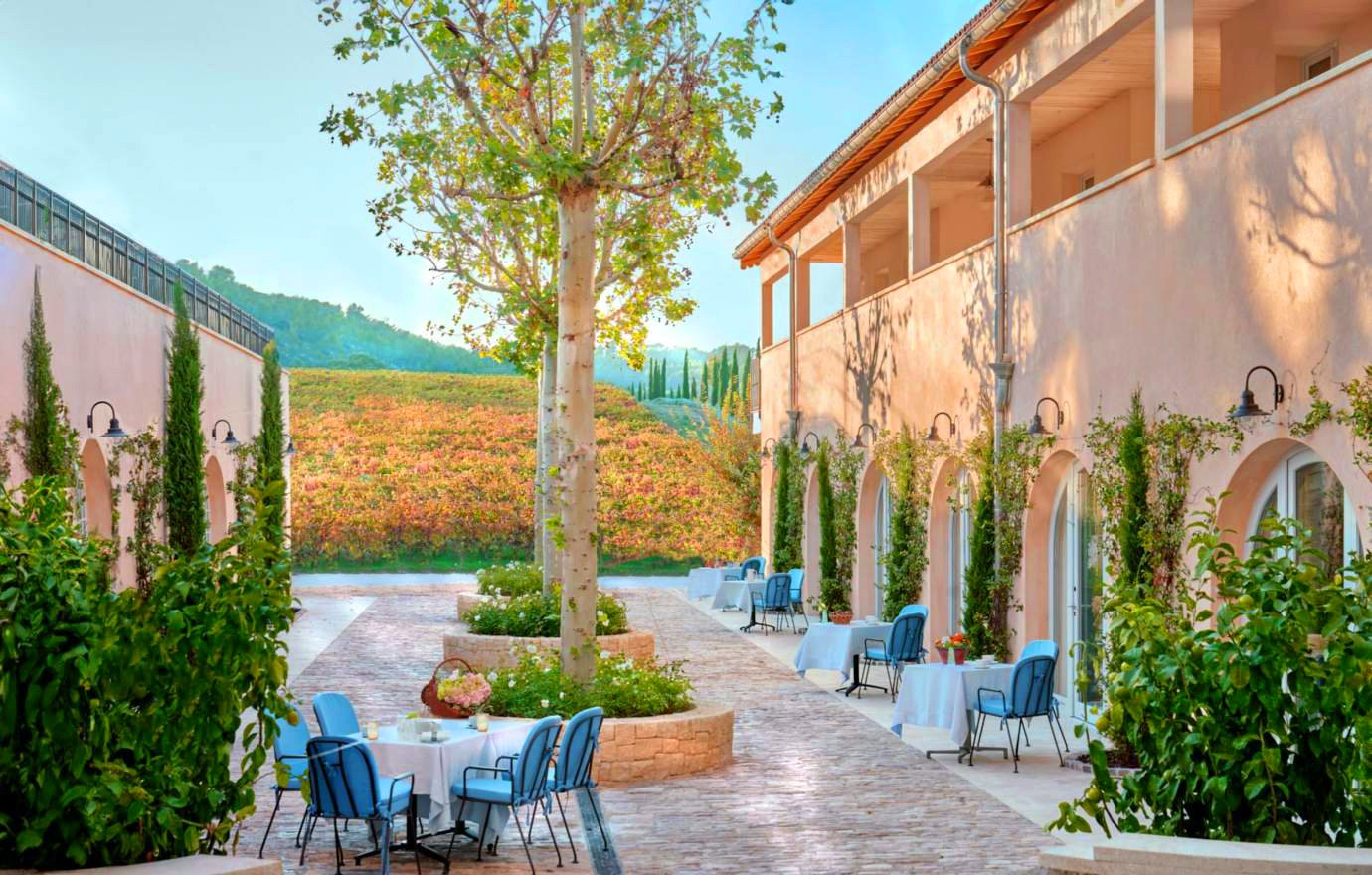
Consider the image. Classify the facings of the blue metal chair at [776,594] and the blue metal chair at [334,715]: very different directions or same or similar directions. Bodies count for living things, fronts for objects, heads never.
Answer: very different directions

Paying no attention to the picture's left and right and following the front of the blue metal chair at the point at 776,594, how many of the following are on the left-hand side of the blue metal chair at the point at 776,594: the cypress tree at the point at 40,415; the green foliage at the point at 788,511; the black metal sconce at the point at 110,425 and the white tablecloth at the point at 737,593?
2

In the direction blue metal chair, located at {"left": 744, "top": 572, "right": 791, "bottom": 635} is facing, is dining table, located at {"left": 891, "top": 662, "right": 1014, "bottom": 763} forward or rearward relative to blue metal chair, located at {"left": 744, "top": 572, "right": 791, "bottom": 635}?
rearward

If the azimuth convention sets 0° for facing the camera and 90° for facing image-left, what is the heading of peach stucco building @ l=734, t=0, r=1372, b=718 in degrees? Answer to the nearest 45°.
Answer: approximately 45°

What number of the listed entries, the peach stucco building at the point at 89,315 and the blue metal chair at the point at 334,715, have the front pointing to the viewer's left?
0

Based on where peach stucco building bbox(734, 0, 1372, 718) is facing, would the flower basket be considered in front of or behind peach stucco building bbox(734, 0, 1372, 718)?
in front

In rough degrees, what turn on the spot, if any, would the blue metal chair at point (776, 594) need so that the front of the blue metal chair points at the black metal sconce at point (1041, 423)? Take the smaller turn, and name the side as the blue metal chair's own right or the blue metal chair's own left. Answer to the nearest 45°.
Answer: approximately 135° to the blue metal chair's own left

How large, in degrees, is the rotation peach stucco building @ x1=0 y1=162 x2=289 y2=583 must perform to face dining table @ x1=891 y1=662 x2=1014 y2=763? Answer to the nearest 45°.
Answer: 0° — it already faces it

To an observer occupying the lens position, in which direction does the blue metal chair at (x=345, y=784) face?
facing away from the viewer and to the right of the viewer

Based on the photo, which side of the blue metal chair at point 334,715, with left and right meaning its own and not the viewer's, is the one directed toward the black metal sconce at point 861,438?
left

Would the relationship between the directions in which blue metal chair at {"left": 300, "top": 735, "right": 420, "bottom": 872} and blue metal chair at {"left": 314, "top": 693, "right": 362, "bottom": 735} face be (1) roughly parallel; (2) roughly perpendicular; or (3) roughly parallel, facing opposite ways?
roughly perpendicular

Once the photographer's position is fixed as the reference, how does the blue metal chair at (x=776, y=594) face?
facing away from the viewer and to the left of the viewer
